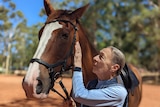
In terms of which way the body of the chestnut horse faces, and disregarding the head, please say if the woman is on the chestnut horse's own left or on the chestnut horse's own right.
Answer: on the chestnut horse's own left

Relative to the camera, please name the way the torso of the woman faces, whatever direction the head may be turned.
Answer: to the viewer's left

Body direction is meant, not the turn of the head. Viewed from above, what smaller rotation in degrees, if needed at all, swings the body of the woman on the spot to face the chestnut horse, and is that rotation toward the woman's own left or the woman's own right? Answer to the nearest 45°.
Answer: approximately 45° to the woman's own right

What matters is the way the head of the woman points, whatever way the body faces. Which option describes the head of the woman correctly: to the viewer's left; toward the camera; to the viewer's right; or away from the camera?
to the viewer's left

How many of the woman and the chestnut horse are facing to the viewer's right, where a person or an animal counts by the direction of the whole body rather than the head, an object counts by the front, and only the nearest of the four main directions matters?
0

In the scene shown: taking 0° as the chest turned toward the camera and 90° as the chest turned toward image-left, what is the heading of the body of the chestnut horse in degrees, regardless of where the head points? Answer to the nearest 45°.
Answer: approximately 45°
